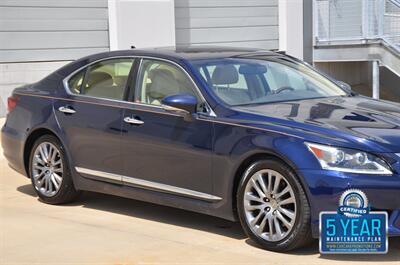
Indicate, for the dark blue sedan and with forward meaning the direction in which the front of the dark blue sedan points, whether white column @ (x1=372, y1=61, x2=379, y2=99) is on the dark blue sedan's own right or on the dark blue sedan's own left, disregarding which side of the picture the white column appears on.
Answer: on the dark blue sedan's own left

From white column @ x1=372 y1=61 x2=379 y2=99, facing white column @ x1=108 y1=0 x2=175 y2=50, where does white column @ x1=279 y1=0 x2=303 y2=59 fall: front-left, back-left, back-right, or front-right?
front-right

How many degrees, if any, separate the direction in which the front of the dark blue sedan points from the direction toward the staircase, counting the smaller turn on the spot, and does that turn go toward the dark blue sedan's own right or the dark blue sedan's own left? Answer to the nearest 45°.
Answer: approximately 135° to the dark blue sedan's own left

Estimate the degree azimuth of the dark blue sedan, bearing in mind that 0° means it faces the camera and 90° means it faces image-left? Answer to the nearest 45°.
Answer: approximately 315°

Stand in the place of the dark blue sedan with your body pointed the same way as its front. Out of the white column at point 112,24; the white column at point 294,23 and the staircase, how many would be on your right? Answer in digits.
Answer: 0

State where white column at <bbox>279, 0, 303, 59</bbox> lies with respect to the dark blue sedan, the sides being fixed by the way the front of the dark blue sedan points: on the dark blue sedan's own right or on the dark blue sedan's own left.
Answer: on the dark blue sedan's own left

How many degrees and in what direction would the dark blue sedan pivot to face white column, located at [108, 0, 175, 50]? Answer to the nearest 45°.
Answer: approximately 135° to its left
